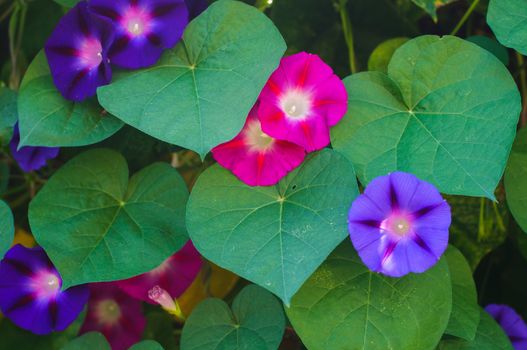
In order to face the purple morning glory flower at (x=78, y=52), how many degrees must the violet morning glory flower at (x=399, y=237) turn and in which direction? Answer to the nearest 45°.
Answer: approximately 90° to its right

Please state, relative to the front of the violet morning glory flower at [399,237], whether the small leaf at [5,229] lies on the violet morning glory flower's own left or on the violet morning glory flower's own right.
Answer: on the violet morning glory flower's own right

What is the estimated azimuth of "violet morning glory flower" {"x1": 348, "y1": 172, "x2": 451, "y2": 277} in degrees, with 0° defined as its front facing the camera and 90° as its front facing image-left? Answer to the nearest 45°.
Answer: approximately 0°

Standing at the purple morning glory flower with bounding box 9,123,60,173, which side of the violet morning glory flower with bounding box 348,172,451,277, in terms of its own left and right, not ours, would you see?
right

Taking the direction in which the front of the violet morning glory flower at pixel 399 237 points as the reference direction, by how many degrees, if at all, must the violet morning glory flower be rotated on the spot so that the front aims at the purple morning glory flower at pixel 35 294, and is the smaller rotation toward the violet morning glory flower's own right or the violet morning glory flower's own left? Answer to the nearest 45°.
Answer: approximately 90° to the violet morning glory flower's own right

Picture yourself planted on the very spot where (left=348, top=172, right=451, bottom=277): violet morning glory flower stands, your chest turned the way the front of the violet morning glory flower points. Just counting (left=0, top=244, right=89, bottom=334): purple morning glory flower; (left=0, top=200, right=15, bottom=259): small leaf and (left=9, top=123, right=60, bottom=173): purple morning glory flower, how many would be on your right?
3
